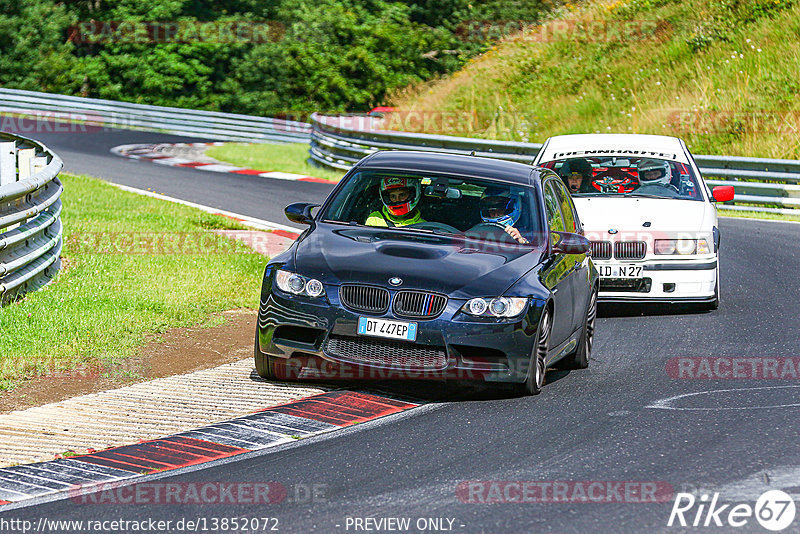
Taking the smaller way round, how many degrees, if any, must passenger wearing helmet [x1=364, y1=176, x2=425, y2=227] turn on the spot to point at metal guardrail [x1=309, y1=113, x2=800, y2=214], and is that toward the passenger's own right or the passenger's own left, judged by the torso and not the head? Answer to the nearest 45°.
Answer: approximately 135° to the passenger's own right

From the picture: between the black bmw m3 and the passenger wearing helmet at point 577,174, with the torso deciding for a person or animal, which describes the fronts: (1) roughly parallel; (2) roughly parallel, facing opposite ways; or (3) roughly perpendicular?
roughly parallel

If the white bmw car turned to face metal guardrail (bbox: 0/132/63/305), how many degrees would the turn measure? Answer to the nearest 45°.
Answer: approximately 90° to its right

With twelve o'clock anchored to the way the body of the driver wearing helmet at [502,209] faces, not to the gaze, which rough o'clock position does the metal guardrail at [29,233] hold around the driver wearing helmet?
The metal guardrail is roughly at 2 o'clock from the driver wearing helmet.

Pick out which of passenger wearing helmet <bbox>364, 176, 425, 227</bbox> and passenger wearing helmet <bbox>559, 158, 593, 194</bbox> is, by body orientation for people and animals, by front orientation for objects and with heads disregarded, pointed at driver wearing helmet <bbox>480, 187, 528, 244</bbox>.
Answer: passenger wearing helmet <bbox>559, 158, 593, 194</bbox>

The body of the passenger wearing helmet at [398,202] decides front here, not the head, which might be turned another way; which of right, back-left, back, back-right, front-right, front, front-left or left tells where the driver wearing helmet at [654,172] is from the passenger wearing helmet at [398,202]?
back

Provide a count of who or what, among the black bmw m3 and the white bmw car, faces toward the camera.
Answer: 2

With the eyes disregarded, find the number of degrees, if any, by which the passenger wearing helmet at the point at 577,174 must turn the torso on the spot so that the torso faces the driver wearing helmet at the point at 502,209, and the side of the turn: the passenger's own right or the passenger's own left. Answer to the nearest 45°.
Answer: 0° — they already face them

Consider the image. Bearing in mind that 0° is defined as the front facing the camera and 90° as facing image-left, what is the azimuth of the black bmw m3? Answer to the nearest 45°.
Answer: approximately 0°

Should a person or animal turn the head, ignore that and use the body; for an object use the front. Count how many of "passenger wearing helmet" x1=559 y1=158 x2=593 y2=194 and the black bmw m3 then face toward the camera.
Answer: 2

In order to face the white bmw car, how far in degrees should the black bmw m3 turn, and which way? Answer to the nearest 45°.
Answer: approximately 135° to its left

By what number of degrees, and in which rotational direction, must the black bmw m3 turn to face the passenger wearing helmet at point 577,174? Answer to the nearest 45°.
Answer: approximately 180°

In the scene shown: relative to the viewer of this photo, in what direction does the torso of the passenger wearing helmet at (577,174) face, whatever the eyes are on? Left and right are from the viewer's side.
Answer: facing the viewer

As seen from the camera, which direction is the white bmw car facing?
toward the camera

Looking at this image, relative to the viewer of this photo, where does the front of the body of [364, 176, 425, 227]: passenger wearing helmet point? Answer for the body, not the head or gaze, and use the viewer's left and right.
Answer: facing the viewer and to the left of the viewer
